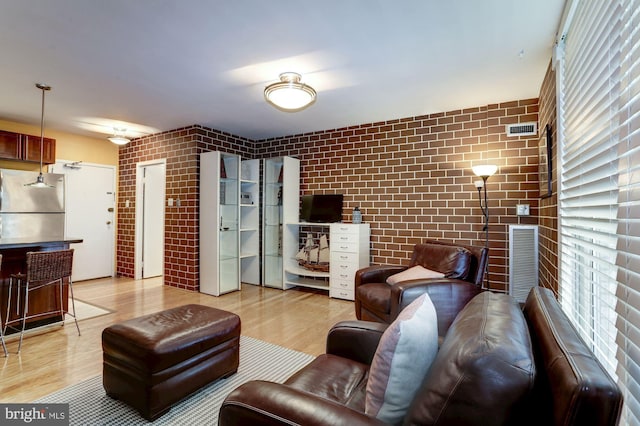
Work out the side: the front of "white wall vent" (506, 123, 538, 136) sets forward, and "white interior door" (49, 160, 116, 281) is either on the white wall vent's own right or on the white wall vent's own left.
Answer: on the white wall vent's own right

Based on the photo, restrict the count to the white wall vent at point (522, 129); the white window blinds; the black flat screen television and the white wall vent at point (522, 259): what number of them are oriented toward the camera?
3

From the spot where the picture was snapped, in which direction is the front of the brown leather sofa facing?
facing to the left of the viewer

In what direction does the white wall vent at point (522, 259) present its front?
toward the camera

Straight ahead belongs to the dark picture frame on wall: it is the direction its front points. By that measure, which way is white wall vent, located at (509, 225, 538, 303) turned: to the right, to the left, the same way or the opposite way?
to the left

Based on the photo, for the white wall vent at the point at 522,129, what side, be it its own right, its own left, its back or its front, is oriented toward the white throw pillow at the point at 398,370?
front

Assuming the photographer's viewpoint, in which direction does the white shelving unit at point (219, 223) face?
facing the viewer and to the right of the viewer

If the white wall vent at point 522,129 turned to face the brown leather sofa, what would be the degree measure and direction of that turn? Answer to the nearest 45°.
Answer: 0° — it already faces it

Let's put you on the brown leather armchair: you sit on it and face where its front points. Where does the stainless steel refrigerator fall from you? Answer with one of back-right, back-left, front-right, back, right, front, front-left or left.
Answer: front-right

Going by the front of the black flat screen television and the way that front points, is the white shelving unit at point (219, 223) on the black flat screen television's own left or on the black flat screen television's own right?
on the black flat screen television's own right

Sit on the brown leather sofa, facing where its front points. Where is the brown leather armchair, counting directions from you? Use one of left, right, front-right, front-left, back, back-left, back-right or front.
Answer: right

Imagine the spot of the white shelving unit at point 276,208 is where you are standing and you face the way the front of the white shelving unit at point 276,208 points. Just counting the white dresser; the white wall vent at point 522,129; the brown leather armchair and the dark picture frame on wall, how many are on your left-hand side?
4

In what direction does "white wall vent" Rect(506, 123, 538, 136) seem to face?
toward the camera

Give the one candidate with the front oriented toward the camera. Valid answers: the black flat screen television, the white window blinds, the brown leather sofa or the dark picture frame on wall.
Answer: the black flat screen television

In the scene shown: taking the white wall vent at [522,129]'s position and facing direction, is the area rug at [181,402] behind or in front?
in front

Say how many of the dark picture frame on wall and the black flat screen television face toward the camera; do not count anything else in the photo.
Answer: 1

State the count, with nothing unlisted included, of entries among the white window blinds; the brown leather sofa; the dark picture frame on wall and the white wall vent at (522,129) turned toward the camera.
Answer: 1
